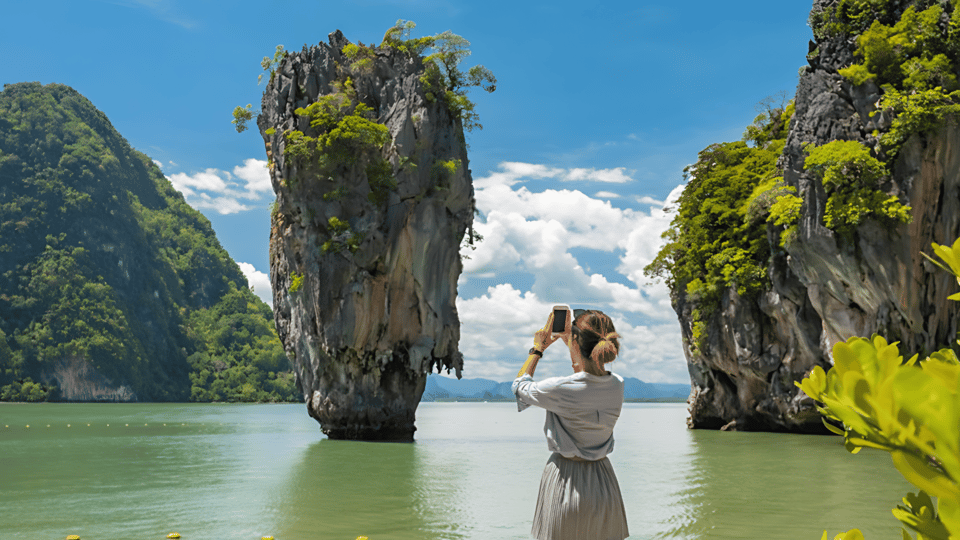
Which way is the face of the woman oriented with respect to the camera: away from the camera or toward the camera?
away from the camera

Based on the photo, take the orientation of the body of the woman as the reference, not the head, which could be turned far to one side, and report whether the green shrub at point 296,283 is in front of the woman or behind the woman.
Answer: in front

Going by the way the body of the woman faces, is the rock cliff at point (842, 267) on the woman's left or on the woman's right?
on the woman's right

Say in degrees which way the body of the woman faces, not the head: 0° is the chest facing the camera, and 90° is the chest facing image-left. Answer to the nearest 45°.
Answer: approximately 135°
